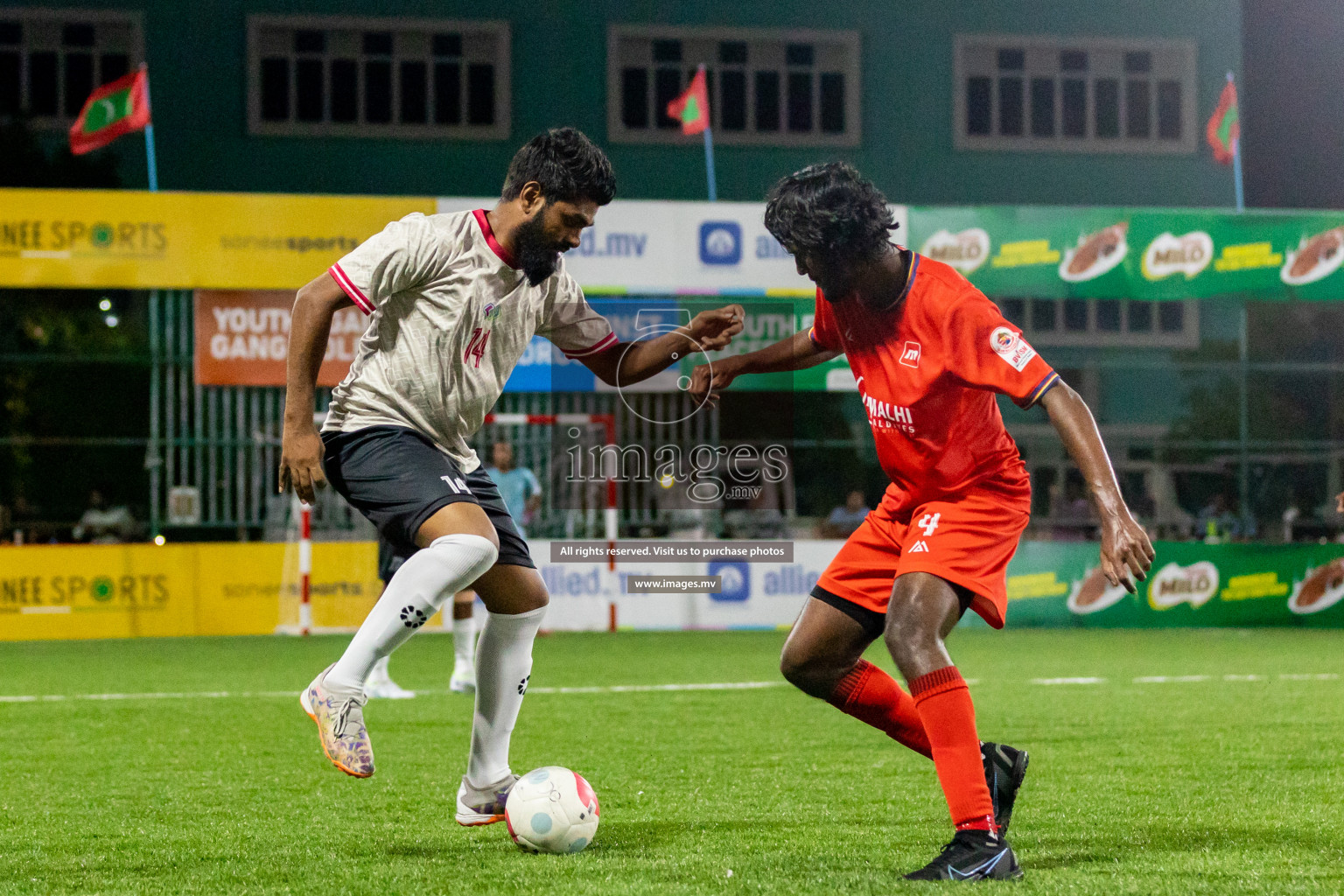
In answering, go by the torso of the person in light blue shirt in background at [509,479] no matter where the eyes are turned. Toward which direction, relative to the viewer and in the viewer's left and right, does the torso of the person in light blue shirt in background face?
facing the viewer

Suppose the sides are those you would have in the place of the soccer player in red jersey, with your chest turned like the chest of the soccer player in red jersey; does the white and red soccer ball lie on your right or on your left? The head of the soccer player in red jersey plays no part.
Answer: on your right

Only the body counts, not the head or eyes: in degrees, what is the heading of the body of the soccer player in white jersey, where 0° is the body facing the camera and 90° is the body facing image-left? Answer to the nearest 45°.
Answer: approximately 315°

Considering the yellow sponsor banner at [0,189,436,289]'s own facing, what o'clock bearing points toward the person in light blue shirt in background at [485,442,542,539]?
The person in light blue shirt in background is roughly at 11 o'clock from the yellow sponsor banner.

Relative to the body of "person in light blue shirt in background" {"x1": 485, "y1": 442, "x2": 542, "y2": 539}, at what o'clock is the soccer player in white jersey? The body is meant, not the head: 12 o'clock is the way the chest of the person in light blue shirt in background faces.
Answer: The soccer player in white jersey is roughly at 12 o'clock from the person in light blue shirt in background.

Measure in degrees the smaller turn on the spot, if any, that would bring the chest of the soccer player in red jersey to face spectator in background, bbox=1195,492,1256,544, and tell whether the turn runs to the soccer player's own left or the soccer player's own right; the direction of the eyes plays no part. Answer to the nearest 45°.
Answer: approximately 135° to the soccer player's own right

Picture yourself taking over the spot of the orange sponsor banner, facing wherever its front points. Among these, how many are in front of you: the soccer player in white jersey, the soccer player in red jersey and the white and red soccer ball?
3

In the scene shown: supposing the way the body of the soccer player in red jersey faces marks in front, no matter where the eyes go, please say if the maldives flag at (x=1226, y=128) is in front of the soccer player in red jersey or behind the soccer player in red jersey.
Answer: behind

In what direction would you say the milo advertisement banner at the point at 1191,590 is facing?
toward the camera

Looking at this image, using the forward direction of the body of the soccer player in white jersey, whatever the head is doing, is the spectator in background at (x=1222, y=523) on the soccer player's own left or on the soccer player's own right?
on the soccer player's own left

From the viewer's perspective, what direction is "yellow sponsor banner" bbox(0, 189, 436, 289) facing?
toward the camera

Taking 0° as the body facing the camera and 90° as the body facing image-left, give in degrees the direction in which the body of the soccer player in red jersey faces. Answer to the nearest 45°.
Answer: approximately 45°
